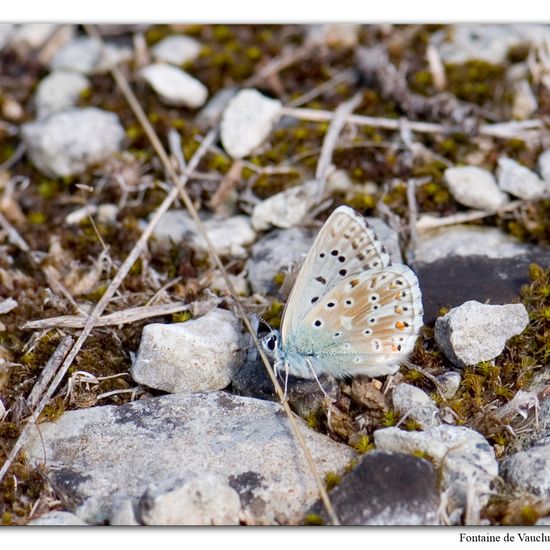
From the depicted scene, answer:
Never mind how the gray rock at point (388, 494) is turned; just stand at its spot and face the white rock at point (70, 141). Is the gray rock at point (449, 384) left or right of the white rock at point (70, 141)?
right

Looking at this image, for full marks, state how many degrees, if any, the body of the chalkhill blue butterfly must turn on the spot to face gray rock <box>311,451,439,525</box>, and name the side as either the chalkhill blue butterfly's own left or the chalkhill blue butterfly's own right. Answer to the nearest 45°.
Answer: approximately 90° to the chalkhill blue butterfly's own left

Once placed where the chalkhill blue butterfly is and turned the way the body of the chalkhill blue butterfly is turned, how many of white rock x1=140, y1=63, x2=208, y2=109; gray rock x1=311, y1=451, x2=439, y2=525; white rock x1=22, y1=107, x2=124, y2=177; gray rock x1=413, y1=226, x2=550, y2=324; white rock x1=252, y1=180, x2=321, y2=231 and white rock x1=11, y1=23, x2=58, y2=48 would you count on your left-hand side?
1

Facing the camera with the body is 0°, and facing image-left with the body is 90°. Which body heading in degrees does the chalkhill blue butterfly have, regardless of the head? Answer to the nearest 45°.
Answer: approximately 90°

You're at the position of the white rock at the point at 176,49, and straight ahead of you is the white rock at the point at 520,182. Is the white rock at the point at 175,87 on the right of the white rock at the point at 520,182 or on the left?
right

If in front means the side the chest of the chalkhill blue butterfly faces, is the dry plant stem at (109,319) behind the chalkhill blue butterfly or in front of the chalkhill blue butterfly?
in front

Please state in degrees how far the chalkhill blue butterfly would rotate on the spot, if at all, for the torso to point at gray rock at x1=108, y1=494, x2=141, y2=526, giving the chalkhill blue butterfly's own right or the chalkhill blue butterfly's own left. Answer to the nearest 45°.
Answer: approximately 45° to the chalkhill blue butterfly's own left

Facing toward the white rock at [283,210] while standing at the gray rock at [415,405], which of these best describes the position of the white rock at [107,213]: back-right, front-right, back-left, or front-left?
front-left

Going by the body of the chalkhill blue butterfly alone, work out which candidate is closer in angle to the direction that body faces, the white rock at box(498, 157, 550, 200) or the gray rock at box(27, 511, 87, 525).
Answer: the gray rock

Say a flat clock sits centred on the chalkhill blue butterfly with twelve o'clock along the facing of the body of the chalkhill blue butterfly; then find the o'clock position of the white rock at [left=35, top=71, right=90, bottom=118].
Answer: The white rock is roughly at 2 o'clock from the chalkhill blue butterfly.

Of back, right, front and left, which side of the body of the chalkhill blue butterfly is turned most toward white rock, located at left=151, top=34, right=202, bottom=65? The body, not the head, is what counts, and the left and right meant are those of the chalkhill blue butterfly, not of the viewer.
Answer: right

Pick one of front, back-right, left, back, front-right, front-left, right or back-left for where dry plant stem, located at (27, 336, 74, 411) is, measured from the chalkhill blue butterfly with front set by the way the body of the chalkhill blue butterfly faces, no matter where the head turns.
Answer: front

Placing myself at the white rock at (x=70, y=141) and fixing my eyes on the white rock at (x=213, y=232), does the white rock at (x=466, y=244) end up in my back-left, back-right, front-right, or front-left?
front-left

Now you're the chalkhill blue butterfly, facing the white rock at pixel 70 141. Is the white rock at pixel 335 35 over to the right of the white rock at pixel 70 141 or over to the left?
right

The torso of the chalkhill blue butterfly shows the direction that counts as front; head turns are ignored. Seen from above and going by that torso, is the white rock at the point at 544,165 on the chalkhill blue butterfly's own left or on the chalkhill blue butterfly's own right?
on the chalkhill blue butterfly's own right

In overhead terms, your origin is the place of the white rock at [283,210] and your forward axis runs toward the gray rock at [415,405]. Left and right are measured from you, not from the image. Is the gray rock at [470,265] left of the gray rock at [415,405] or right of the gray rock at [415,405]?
left
